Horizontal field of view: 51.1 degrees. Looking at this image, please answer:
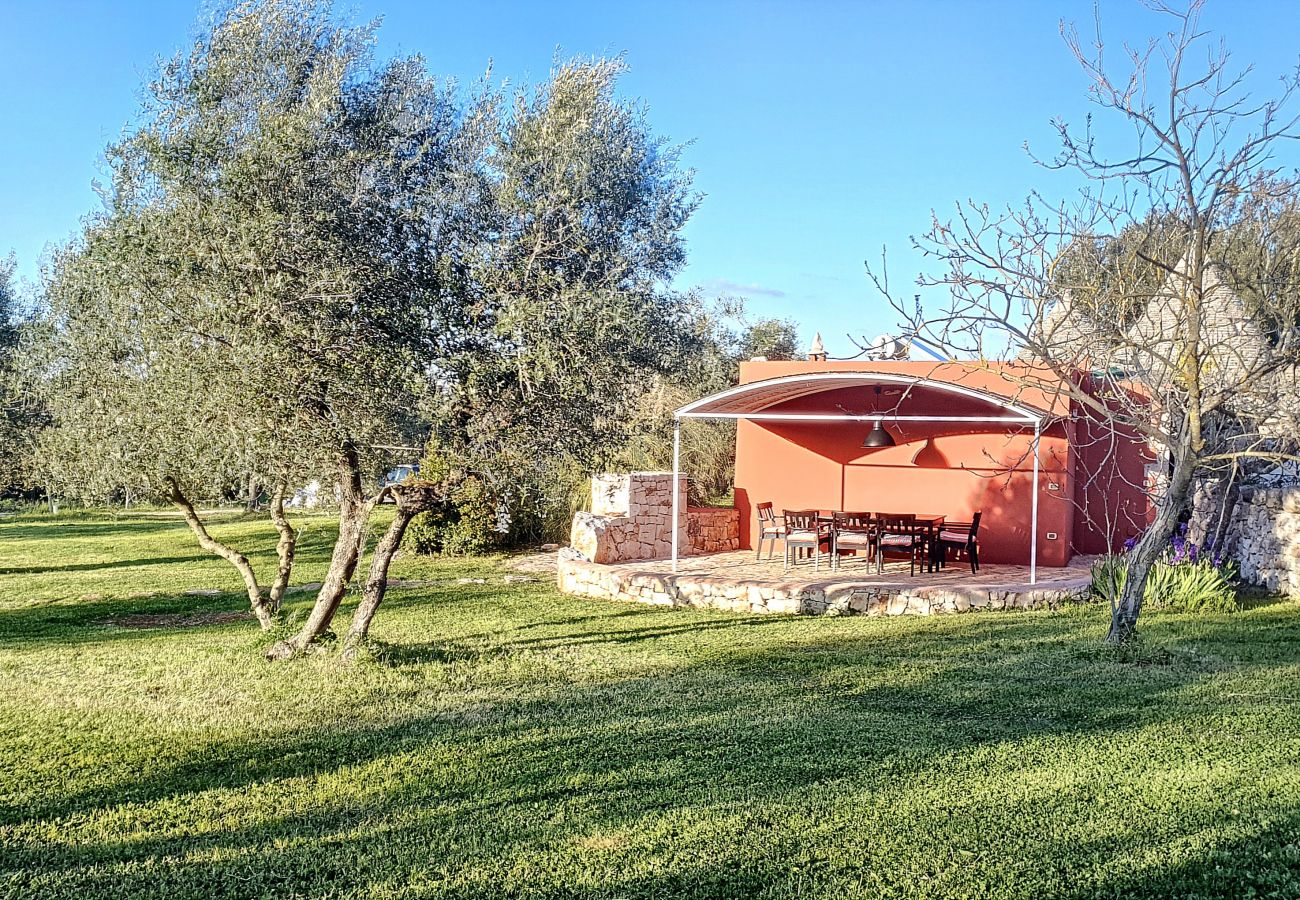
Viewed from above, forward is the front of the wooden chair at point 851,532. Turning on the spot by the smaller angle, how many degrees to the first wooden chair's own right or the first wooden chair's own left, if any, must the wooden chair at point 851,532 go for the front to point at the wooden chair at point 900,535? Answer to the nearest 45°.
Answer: approximately 90° to the first wooden chair's own right

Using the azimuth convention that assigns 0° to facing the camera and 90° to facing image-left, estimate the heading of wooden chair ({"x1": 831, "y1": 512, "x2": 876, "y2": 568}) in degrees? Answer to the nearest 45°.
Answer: approximately 180°

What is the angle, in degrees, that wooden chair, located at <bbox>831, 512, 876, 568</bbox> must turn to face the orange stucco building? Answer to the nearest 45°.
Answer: approximately 45° to its right

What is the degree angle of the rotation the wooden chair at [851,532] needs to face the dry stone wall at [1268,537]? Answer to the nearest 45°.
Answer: approximately 90° to its right

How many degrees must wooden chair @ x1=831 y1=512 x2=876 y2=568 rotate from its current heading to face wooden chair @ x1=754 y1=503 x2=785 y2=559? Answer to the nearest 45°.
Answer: approximately 45° to its left

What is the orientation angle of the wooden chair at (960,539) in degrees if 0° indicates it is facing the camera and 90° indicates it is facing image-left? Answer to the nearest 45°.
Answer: approximately 135°
